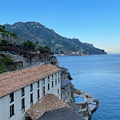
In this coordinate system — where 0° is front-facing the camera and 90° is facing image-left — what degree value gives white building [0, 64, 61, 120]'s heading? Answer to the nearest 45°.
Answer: approximately 315°
